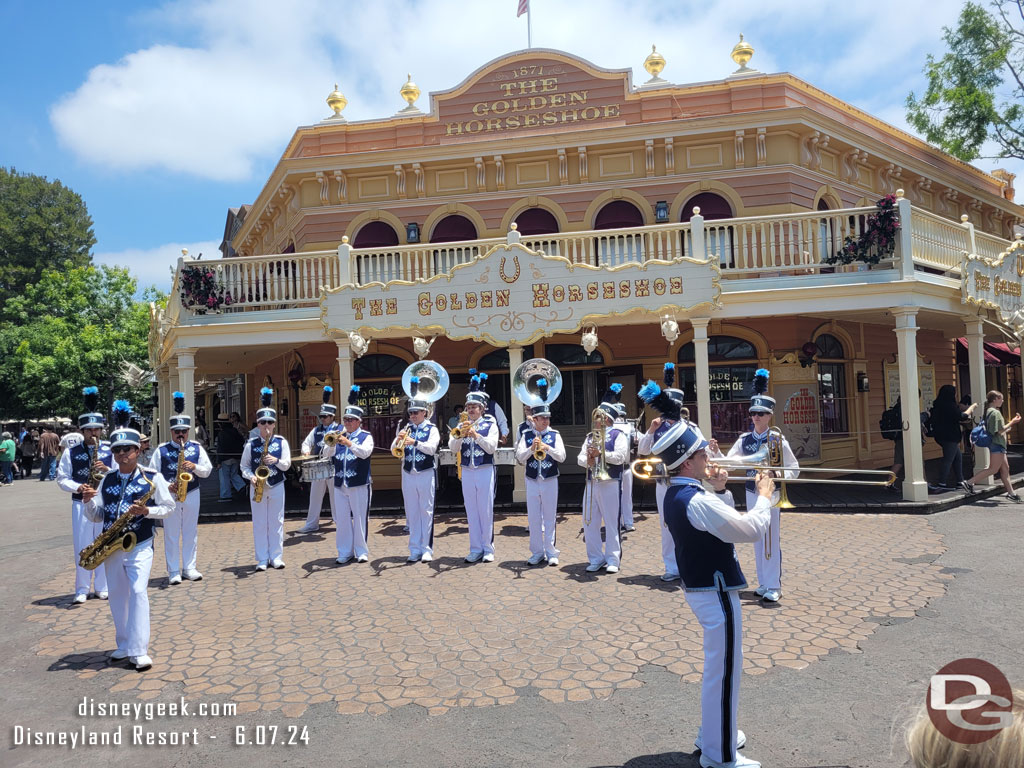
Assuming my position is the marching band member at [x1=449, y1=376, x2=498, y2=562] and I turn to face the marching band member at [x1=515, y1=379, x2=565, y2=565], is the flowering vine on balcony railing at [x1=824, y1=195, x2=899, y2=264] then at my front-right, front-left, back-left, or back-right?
front-left

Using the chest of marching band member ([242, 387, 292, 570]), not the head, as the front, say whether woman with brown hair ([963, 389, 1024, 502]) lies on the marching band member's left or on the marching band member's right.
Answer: on the marching band member's left

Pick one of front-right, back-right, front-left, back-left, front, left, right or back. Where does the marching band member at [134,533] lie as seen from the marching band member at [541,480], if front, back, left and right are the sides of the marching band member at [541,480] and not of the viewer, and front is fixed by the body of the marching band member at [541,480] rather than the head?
front-right

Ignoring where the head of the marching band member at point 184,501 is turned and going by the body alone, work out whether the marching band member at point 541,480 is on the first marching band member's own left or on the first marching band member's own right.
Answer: on the first marching band member's own left

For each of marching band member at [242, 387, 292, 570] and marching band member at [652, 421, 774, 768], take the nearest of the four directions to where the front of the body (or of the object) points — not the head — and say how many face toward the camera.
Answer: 1

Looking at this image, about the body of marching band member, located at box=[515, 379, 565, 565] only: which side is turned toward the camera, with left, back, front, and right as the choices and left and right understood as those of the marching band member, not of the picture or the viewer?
front

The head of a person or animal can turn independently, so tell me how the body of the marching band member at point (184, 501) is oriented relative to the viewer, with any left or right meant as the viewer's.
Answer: facing the viewer

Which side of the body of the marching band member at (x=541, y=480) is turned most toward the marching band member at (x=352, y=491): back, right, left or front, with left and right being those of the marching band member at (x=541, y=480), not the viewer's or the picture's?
right

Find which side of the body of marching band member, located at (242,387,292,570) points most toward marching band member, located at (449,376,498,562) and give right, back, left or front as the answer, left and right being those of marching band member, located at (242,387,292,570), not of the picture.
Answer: left

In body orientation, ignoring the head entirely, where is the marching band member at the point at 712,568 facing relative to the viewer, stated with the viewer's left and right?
facing to the right of the viewer

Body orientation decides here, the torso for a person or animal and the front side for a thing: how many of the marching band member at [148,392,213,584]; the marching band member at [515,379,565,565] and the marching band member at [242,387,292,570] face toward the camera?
3

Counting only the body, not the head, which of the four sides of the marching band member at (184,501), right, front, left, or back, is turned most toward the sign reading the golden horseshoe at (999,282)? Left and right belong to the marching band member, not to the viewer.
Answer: left

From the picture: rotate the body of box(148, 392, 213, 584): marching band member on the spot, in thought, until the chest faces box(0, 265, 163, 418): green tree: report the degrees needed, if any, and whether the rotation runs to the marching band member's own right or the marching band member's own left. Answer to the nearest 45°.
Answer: approximately 180°

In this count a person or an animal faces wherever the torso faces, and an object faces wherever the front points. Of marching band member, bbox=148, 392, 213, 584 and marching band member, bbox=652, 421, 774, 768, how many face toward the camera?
1

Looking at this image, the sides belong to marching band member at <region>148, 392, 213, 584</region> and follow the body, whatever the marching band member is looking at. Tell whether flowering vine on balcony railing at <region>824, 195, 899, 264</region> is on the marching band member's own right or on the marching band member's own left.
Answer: on the marching band member's own left
